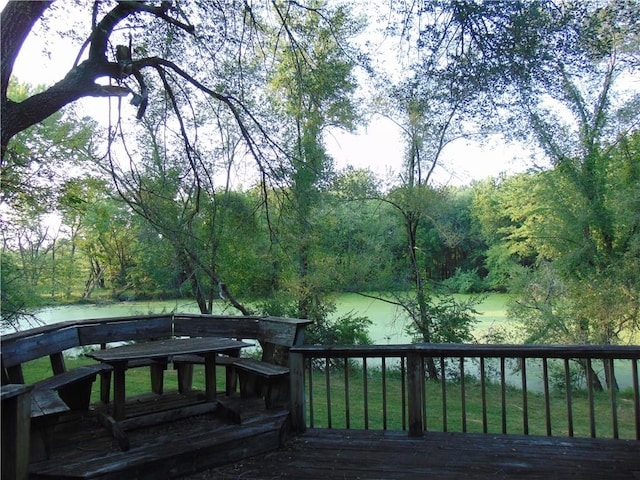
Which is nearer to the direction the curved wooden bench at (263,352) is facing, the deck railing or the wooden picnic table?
the wooden picnic table

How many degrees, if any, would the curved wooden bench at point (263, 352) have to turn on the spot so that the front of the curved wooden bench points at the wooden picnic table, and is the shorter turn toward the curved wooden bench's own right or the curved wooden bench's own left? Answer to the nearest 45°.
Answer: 0° — it already faces it

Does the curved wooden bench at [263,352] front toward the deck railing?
no

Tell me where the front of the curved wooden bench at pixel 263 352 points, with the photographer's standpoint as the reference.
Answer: facing the viewer and to the left of the viewer
